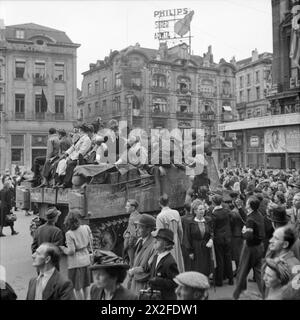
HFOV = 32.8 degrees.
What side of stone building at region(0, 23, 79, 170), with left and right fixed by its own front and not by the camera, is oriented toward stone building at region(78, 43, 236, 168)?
left

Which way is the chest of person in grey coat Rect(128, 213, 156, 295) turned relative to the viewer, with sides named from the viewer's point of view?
facing the viewer and to the left of the viewer

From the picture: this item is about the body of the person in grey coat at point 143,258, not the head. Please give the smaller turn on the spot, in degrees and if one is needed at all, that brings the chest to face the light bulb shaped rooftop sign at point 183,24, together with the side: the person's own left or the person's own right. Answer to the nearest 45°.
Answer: approximately 135° to the person's own right

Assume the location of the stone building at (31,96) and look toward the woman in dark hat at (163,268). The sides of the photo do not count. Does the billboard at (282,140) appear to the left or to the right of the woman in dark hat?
left
